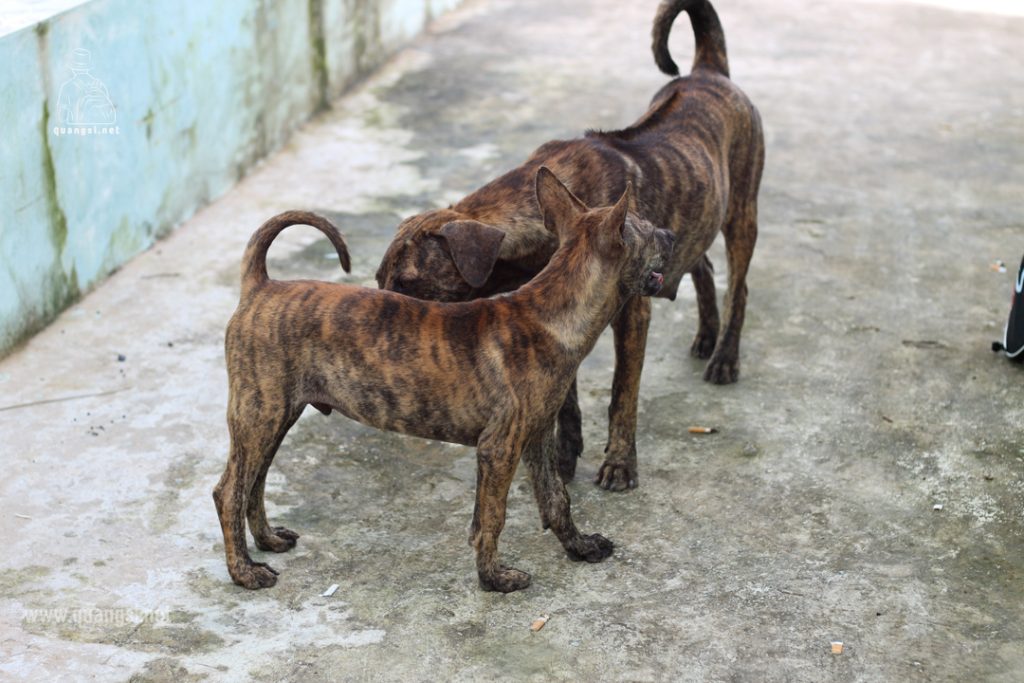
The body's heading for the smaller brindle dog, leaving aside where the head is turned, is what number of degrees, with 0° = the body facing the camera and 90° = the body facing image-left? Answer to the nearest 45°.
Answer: approximately 270°

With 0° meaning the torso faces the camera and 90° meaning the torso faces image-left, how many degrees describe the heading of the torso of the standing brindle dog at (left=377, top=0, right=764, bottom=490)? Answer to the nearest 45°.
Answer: approximately 45°

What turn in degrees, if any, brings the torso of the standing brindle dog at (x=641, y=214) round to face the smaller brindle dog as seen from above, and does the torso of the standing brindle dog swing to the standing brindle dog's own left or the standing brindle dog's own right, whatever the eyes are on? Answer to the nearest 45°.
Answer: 0° — it already faces it

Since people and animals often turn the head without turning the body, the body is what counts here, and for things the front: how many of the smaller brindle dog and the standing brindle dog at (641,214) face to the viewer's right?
1
